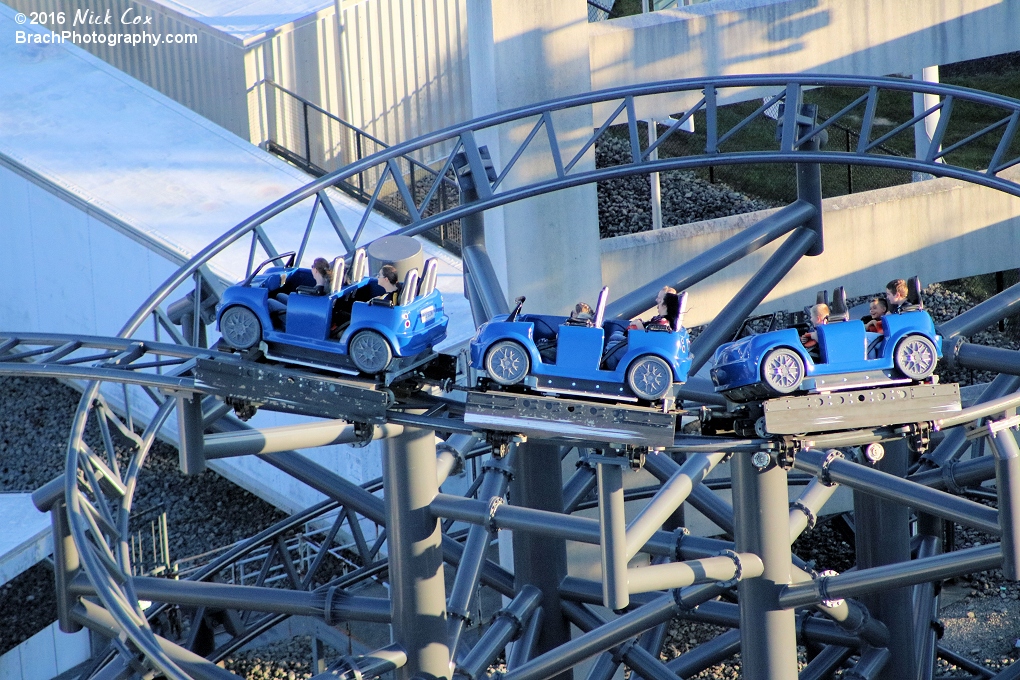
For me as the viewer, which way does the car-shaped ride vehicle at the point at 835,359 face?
facing the viewer and to the left of the viewer

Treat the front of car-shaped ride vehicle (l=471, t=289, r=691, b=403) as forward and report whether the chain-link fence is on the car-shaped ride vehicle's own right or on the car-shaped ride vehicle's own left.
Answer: on the car-shaped ride vehicle's own right

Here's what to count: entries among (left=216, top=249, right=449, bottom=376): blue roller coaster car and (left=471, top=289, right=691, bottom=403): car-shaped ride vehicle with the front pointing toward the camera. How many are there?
0

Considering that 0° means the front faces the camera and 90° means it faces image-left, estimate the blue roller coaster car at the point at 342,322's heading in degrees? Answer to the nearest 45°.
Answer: approximately 135°

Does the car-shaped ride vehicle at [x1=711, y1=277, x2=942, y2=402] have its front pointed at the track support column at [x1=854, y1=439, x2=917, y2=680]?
no

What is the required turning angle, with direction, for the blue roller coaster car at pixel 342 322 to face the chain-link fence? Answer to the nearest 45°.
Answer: approximately 45° to its right

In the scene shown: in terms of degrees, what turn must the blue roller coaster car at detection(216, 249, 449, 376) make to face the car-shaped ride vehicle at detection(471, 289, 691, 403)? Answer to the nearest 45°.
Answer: approximately 180°

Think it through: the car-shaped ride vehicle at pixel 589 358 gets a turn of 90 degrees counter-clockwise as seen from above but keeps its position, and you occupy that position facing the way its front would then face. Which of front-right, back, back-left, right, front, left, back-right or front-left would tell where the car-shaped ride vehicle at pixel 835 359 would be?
left

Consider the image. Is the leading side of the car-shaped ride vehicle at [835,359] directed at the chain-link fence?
no

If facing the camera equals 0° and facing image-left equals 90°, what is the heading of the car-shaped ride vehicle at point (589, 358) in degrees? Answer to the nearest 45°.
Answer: approximately 90°
